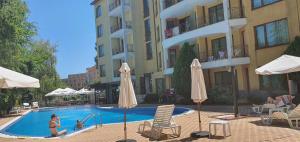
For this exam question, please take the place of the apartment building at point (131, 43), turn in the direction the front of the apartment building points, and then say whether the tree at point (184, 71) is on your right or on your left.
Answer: on your left

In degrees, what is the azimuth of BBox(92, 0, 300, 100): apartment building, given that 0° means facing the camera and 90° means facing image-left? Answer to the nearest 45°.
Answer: approximately 45°

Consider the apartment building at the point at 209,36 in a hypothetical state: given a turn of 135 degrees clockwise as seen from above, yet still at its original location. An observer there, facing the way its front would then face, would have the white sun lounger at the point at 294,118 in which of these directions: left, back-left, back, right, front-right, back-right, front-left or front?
back

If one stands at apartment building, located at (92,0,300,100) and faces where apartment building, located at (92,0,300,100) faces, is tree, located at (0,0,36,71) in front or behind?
in front

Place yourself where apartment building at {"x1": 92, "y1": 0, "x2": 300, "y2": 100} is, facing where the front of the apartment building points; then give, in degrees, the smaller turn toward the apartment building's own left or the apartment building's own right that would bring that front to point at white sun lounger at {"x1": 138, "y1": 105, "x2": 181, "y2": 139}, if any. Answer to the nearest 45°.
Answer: approximately 45° to the apartment building's own left
